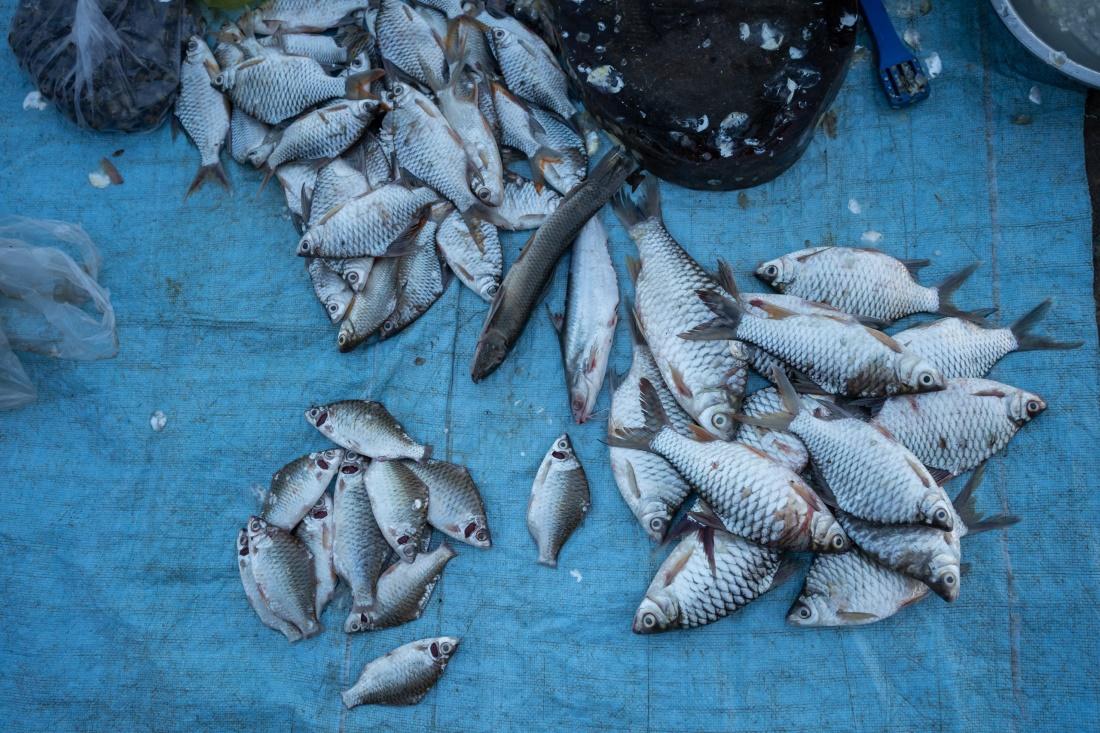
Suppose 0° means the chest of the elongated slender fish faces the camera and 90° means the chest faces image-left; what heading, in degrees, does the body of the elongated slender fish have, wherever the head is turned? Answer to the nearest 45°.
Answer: approximately 45°

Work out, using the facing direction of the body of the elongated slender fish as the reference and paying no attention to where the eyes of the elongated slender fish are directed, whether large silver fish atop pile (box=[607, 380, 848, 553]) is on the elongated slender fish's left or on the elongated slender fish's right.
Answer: on the elongated slender fish's left

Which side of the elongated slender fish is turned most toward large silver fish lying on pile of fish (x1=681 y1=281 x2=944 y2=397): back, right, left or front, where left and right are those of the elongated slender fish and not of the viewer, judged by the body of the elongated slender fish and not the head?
left

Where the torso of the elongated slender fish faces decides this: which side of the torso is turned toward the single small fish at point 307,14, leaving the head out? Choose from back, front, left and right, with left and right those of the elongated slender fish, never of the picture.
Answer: right

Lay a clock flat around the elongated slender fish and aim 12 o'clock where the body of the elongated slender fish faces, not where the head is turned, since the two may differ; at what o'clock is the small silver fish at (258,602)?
The small silver fish is roughly at 12 o'clock from the elongated slender fish.

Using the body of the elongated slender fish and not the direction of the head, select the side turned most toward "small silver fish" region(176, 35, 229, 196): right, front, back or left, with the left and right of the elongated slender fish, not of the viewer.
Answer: right

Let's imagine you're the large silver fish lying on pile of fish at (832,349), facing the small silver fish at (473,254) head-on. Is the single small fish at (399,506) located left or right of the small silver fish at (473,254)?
left

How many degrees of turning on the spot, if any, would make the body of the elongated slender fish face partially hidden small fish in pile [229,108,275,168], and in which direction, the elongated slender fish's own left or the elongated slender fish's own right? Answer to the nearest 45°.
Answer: approximately 90° to the elongated slender fish's own right
